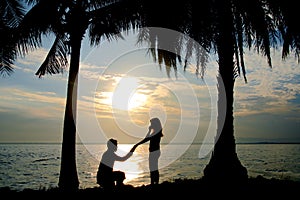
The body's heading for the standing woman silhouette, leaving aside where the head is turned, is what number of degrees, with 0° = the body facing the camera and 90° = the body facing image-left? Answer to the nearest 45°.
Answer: approximately 90°
